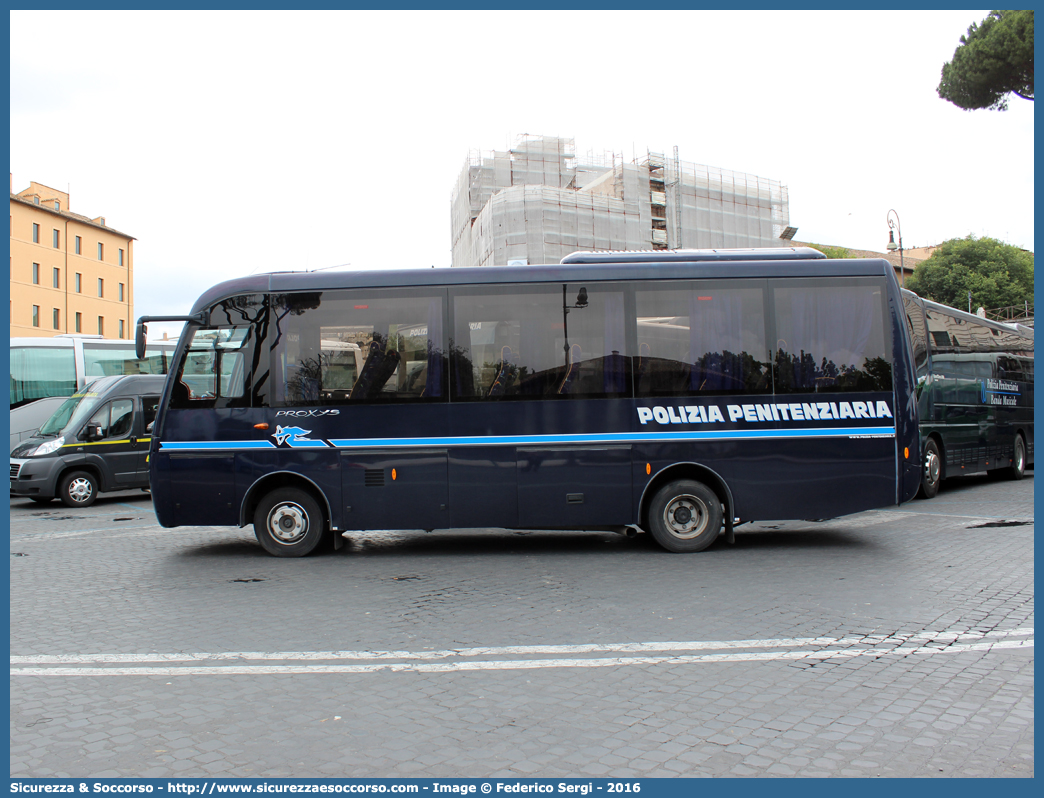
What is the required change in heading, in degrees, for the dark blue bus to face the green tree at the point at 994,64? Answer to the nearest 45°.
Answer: approximately 135° to its right

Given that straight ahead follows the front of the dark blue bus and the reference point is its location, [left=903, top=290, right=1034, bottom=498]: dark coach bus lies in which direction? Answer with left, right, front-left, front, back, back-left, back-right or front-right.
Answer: back-right

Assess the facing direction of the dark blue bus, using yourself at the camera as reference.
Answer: facing to the left of the viewer

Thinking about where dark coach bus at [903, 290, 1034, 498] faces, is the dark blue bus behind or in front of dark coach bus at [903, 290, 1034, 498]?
in front

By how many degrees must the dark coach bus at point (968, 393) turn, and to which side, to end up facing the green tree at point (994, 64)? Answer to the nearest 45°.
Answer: approximately 135° to its right

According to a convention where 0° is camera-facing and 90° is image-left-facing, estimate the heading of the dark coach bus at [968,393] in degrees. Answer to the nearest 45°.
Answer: approximately 45°

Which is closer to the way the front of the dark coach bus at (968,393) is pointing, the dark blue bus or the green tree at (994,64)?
the dark blue bus

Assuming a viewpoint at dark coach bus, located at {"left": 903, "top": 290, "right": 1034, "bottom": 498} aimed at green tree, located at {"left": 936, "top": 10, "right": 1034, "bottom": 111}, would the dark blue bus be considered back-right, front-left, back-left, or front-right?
back-left
